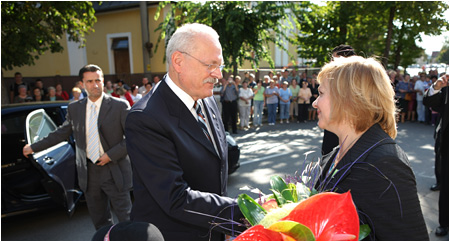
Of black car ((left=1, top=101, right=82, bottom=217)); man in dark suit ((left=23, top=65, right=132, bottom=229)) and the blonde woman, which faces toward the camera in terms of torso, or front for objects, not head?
the man in dark suit

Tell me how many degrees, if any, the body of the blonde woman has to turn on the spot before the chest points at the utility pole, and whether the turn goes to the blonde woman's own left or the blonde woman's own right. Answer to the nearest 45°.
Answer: approximately 45° to the blonde woman's own right

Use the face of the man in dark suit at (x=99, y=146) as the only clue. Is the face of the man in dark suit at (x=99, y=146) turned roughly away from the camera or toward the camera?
toward the camera

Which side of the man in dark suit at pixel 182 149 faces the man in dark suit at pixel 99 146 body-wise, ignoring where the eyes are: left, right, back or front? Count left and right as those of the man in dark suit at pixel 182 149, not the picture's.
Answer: back

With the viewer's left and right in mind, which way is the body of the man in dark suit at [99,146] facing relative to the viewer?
facing the viewer

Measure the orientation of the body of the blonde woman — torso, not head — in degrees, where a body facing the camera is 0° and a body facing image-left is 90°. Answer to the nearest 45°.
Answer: approximately 90°

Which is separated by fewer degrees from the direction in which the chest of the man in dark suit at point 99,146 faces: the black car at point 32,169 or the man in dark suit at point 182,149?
the man in dark suit

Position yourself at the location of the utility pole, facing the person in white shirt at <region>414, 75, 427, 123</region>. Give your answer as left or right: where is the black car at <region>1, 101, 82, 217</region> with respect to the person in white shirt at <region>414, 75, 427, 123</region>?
right

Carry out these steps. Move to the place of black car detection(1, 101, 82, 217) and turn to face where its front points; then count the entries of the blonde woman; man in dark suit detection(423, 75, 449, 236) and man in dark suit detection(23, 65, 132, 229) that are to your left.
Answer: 0

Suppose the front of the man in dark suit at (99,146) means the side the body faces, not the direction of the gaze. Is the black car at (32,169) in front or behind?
behind

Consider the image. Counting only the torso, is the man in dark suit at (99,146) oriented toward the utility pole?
no

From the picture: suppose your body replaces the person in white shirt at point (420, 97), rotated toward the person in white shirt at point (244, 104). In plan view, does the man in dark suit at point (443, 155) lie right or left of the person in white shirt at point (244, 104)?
left

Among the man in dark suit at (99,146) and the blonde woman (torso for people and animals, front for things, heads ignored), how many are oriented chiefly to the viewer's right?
0

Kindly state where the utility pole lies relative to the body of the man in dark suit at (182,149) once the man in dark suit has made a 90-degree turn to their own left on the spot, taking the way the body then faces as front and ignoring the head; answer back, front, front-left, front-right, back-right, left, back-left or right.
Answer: front-left

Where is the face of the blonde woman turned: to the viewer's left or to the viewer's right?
to the viewer's left

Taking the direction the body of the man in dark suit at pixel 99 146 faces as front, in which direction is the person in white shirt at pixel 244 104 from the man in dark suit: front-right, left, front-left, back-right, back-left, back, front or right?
back-left
